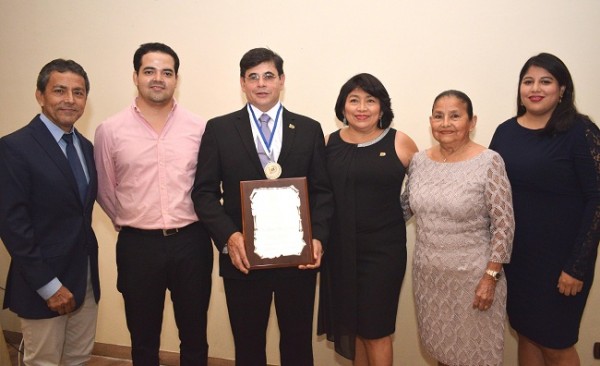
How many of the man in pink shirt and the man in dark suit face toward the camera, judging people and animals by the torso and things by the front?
2

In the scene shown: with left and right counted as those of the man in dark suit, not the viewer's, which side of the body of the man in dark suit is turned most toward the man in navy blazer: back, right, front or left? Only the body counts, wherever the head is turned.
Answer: right

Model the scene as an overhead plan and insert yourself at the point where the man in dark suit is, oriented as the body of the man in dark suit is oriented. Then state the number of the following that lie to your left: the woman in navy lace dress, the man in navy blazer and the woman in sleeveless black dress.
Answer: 2

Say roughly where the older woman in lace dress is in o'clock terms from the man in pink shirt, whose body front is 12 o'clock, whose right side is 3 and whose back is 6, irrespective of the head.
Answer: The older woman in lace dress is roughly at 10 o'clock from the man in pink shirt.

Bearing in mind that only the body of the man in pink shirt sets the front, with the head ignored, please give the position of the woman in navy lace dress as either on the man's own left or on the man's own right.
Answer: on the man's own left

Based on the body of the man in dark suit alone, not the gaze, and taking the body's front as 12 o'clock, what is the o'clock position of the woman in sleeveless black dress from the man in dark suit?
The woman in sleeveless black dress is roughly at 9 o'clock from the man in dark suit.

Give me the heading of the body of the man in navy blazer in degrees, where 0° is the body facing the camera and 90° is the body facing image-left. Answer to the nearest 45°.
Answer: approximately 315°

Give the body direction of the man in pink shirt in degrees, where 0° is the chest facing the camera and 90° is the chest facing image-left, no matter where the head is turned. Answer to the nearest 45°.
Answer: approximately 0°
